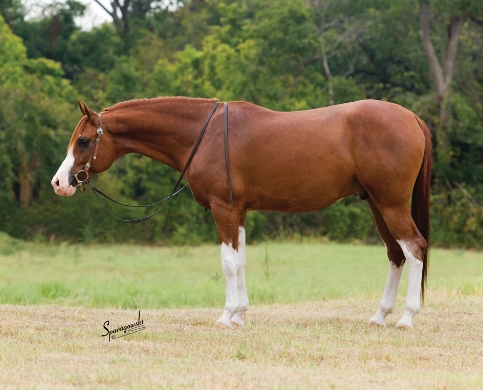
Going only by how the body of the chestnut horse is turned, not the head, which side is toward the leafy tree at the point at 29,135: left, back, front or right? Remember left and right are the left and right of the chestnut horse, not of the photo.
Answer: right

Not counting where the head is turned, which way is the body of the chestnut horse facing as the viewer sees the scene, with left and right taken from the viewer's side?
facing to the left of the viewer
